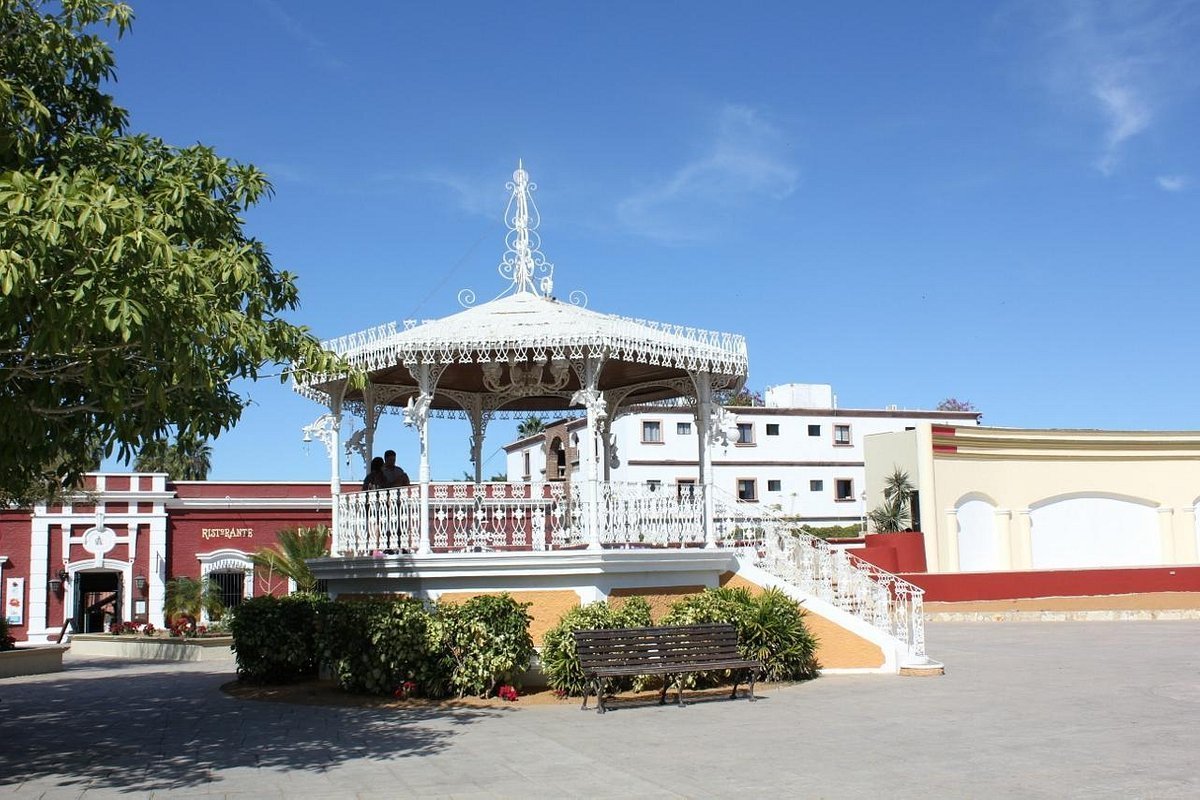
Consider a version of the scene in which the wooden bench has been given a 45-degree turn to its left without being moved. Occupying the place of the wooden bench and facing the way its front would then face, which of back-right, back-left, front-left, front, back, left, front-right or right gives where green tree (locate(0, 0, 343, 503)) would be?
back-right

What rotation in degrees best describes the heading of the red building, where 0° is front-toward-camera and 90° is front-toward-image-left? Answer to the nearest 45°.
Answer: approximately 0°

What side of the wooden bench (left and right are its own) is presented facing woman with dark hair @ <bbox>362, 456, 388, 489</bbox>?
back

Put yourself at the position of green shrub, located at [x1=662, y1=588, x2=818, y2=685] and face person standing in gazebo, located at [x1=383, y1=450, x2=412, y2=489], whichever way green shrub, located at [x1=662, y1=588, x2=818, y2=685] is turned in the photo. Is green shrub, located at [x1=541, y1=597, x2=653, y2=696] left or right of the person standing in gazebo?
left

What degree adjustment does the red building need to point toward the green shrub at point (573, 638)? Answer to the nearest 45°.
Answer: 0° — it already faces it

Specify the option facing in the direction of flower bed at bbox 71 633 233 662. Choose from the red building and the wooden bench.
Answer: the red building

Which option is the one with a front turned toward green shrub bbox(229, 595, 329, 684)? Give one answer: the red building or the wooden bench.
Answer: the red building

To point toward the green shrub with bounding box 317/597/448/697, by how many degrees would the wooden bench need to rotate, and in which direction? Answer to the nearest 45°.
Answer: approximately 135° to its right

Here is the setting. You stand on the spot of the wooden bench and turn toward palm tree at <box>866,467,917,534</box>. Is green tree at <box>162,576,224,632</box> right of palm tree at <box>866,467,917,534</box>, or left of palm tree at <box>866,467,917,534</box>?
left

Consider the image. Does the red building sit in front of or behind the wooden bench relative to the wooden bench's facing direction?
behind

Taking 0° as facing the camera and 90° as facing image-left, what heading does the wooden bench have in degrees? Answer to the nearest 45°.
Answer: approximately 315°

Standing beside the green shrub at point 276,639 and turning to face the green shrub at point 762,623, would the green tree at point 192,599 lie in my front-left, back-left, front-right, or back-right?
back-left
